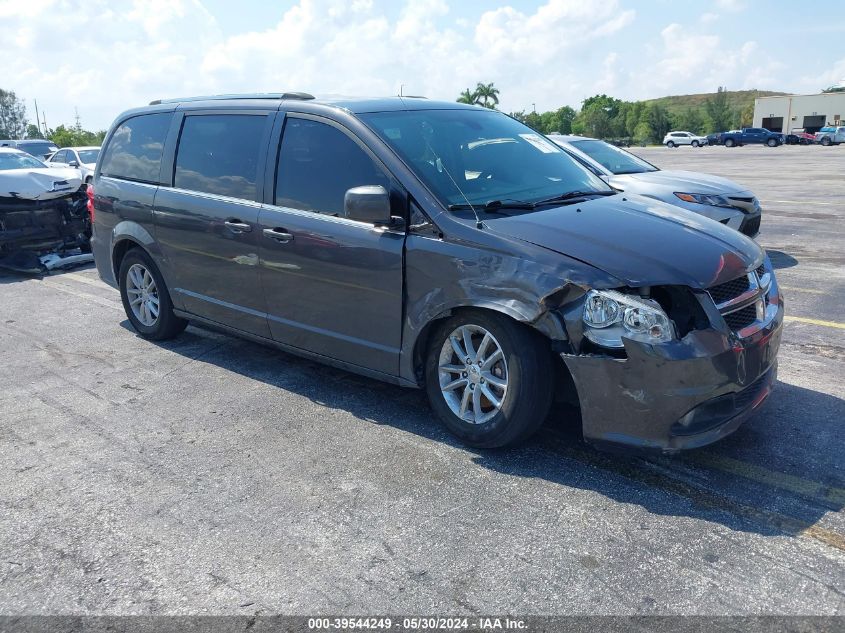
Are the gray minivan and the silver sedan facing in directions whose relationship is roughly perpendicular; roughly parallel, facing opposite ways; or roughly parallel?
roughly parallel

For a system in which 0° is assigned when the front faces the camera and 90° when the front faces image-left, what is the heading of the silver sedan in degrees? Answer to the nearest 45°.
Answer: approximately 315°

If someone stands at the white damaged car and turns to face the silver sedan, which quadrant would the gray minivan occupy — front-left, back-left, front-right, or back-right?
front-right

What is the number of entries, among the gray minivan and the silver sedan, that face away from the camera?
0

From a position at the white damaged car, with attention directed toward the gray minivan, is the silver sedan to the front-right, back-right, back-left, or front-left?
front-left

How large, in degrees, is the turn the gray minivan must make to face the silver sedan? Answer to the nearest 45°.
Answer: approximately 90° to its left

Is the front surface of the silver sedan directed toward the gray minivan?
no

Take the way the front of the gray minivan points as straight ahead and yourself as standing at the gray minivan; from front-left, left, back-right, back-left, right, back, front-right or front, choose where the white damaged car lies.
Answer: back

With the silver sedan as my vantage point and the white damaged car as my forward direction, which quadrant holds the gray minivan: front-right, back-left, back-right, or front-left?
front-left

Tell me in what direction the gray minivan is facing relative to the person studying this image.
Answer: facing the viewer and to the right of the viewer

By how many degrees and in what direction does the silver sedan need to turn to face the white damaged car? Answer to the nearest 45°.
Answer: approximately 135° to its right
